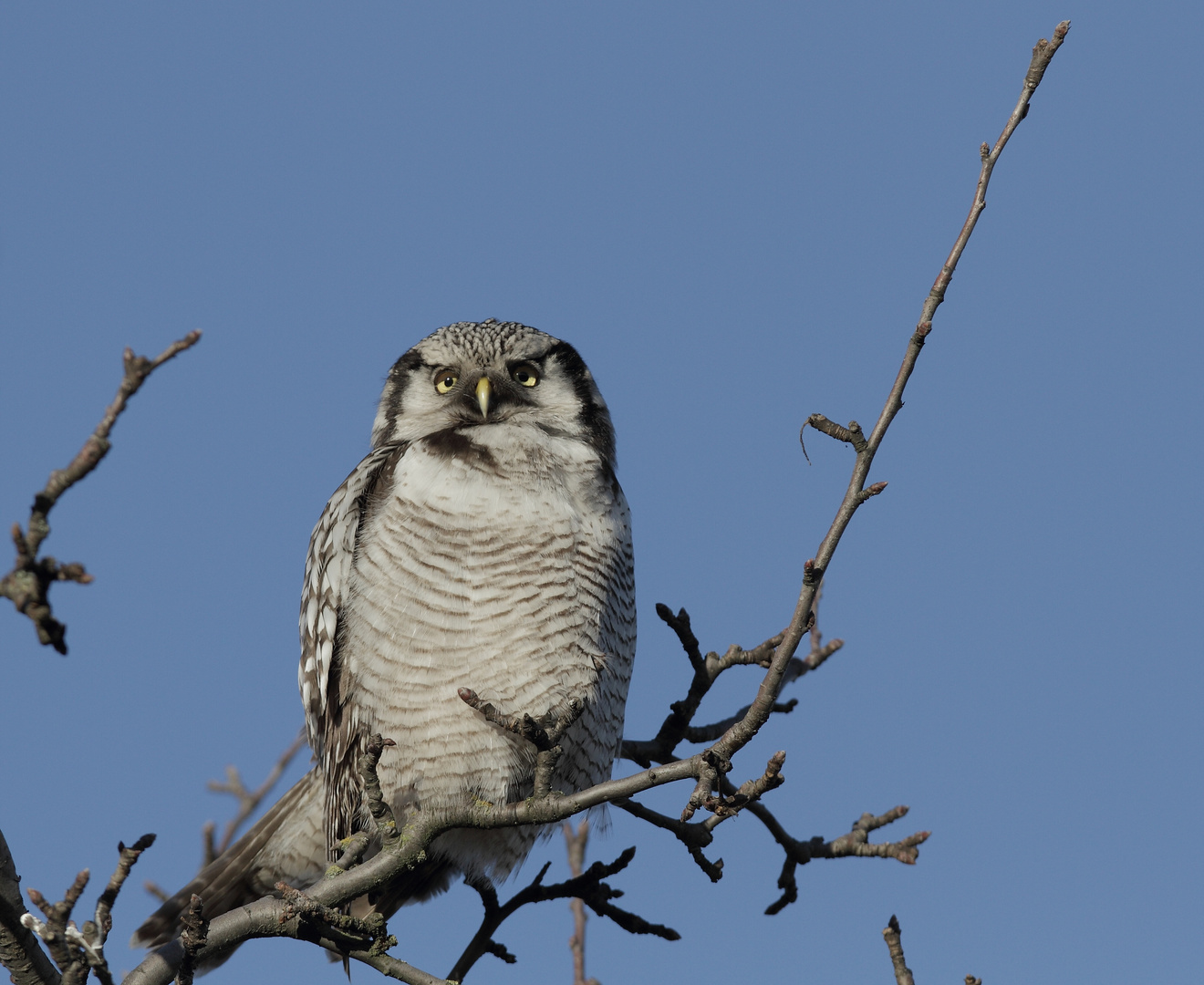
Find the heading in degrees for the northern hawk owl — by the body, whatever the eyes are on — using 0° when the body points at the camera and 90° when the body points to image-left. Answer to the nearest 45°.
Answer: approximately 0°
